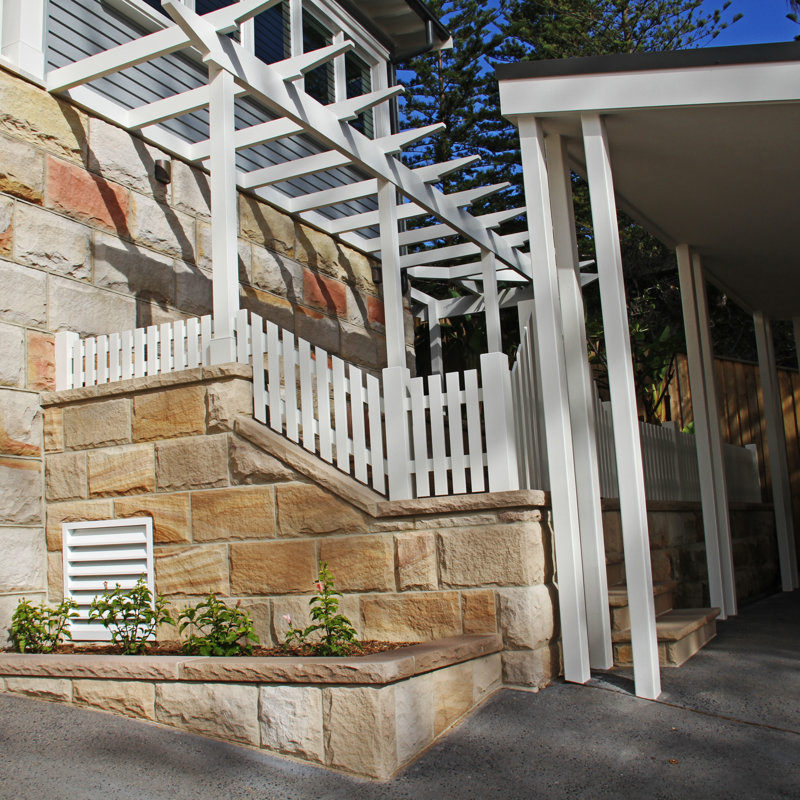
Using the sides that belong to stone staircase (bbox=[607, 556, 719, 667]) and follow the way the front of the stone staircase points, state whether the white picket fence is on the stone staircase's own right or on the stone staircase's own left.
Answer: on the stone staircase's own right

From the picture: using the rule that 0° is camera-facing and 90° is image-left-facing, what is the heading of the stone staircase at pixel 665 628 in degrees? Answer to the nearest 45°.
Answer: approximately 315°

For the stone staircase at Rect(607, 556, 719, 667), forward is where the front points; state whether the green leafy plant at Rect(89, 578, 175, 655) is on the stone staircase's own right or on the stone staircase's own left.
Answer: on the stone staircase's own right

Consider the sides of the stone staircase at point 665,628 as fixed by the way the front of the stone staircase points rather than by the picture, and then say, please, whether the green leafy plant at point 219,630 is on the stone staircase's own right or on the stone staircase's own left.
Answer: on the stone staircase's own right

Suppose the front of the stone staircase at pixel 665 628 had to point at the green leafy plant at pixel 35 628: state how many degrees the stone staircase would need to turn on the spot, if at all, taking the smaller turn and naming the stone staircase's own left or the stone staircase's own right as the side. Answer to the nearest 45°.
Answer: approximately 135° to the stone staircase's own right

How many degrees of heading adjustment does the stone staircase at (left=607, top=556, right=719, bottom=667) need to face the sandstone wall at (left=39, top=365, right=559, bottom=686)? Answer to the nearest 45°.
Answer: approximately 135° to its right

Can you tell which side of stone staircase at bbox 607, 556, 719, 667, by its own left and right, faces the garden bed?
right

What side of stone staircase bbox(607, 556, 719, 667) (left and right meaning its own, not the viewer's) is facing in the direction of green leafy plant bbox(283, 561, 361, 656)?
right
